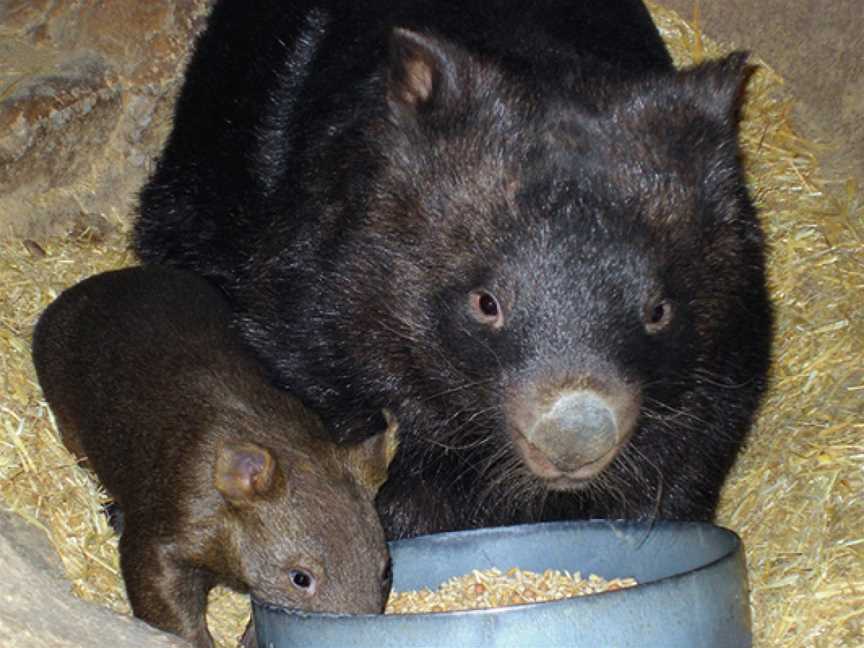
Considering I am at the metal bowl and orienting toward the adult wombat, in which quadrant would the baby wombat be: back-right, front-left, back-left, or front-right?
front-left

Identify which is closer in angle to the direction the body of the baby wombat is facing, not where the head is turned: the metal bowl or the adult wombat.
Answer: the metal bowl

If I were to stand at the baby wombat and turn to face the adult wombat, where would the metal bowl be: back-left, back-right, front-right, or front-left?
front-right

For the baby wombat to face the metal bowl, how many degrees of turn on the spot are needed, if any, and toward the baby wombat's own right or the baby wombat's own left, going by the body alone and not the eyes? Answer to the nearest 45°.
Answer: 0° — it already faces it

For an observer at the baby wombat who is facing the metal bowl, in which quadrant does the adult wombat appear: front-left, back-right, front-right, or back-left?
front-left

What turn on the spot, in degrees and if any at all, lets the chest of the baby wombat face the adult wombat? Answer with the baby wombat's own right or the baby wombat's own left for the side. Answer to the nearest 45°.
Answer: approximately 90° to the baby wombat's own left
